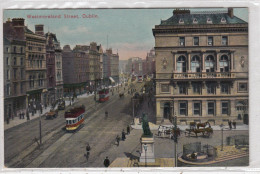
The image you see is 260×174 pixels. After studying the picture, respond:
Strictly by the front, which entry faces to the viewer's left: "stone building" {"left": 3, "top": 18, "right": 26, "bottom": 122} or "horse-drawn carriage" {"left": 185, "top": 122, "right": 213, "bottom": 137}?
the horse-drawn carriage

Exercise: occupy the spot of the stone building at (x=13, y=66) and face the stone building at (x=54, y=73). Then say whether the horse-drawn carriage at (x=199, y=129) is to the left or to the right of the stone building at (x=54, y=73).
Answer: right

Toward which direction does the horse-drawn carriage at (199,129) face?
to the viewer's left

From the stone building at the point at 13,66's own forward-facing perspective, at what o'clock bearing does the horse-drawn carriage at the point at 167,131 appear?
The horse-drawn carriage is roughly at 1 o'clock from the stone building.

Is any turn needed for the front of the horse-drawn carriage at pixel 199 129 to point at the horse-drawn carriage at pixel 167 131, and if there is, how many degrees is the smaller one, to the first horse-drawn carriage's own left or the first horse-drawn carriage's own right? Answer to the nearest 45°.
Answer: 0° — it already faces it

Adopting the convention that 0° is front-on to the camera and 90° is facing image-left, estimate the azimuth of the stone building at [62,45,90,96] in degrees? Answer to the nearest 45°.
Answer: approximately 315°

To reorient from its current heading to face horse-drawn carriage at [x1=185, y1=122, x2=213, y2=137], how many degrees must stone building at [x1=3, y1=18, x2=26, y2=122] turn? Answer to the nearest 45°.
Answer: approximately 45° to its left
